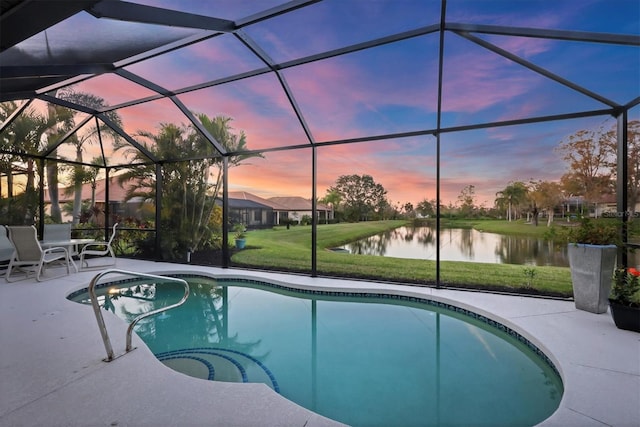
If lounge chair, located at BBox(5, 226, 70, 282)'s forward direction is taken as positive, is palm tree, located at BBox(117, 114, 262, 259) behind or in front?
in front

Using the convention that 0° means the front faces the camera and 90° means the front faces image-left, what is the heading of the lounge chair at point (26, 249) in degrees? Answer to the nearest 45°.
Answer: approximately 225°

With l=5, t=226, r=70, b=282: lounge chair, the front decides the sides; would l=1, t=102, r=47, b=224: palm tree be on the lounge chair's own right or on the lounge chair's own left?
on the lounge chair's own left

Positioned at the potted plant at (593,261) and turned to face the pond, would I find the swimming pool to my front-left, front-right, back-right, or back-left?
back-left

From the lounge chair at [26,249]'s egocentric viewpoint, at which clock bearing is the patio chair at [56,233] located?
The patio chair is roughly at 11 o'clock from the lounge chair.
